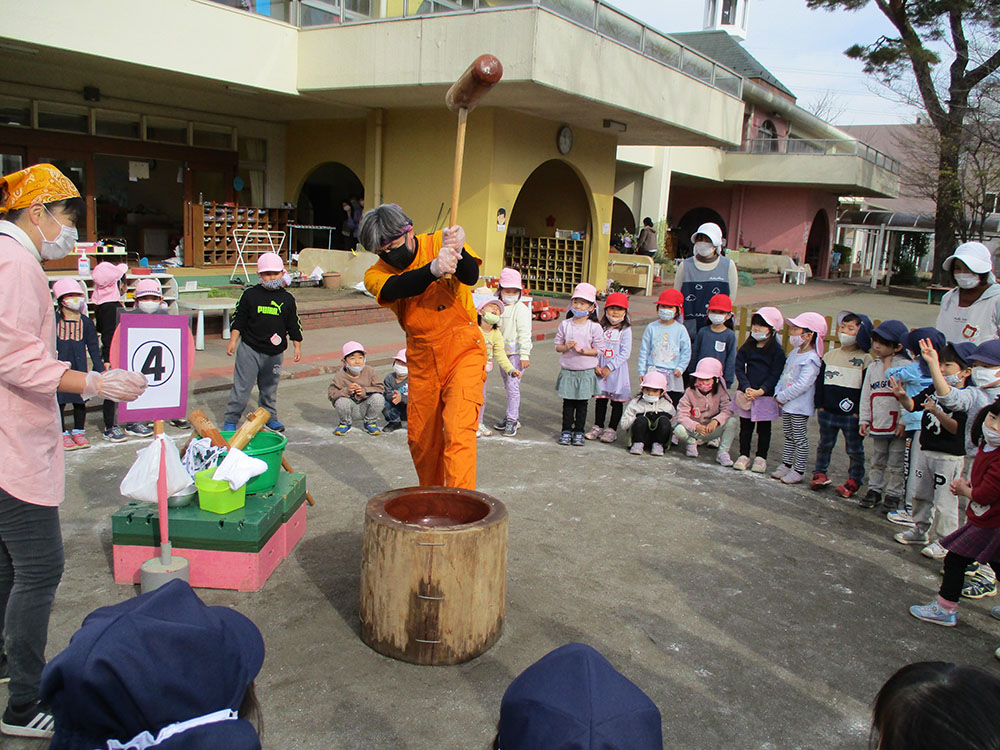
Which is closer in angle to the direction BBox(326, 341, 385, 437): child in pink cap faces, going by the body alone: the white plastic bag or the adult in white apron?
the white plastic bag

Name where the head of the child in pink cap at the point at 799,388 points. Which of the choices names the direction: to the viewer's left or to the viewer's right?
to the viewer's left

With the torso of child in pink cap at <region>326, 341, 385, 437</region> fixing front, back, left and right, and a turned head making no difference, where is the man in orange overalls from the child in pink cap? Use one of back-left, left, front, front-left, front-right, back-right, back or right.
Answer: front

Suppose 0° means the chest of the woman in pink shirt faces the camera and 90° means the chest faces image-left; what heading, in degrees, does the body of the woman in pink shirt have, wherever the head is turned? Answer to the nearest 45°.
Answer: approximately 270°

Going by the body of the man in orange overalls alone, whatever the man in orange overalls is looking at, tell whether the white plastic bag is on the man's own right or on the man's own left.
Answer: on the man's own right

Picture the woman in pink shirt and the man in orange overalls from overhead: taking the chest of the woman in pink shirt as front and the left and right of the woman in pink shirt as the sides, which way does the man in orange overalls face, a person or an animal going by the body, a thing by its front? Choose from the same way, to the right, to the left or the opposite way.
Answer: to the right

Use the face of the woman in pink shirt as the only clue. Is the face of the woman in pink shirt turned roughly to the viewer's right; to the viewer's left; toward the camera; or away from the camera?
to the viewer's right

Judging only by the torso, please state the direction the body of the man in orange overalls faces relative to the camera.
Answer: toward the camera

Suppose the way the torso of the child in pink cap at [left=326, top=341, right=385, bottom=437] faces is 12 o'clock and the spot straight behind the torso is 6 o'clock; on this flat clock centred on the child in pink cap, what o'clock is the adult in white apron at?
The adult in white apron is roughly at 10 o'clock from the child in pink cap.

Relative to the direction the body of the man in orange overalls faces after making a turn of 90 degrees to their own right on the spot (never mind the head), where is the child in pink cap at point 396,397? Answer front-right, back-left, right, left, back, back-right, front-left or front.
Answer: right
